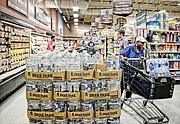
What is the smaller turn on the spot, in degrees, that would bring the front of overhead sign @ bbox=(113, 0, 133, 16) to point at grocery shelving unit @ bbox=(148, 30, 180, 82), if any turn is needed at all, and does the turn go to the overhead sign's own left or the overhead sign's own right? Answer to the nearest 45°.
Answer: approximately 45° to the overhead sign's own left

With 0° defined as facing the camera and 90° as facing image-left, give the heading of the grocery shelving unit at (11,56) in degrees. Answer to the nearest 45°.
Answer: approximately 315°

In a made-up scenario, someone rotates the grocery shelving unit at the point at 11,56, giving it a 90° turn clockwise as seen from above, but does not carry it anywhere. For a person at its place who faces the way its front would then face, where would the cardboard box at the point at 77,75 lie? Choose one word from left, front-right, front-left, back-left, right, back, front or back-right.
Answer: front-left

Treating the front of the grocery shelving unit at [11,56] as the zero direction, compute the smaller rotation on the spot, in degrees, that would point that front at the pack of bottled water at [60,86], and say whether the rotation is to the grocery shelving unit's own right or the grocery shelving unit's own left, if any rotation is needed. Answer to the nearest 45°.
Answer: approximately 45° to the grocery shelving unit's own right

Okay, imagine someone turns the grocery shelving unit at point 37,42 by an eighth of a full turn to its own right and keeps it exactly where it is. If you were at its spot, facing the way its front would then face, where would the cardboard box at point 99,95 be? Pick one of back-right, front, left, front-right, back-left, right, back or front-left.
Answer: front

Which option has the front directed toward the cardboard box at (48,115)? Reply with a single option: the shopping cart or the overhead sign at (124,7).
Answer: the overhead sign

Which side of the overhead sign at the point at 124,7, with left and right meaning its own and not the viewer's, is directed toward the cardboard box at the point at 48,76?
front

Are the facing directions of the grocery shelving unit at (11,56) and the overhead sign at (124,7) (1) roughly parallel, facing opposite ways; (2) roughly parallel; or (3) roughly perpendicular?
roughly perpendicular

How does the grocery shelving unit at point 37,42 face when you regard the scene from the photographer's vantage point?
facing the viewer and to the right of the viewer

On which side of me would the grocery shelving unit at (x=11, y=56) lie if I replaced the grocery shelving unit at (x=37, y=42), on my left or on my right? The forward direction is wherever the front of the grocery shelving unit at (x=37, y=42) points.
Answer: on my right

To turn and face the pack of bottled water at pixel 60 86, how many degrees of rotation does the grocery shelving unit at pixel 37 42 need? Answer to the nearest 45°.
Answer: approximately 45° to its right

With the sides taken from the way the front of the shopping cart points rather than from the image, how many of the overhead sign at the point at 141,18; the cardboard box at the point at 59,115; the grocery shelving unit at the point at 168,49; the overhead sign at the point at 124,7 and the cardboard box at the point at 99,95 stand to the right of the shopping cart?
2

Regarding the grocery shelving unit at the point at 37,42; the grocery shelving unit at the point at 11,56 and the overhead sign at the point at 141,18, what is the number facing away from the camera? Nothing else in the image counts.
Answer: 0

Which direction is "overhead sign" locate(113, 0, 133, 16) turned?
toward the camera

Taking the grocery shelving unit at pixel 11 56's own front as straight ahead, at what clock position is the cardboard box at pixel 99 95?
The cardboard box is roughly at 1 o'clock from the grocery shelving unit.
